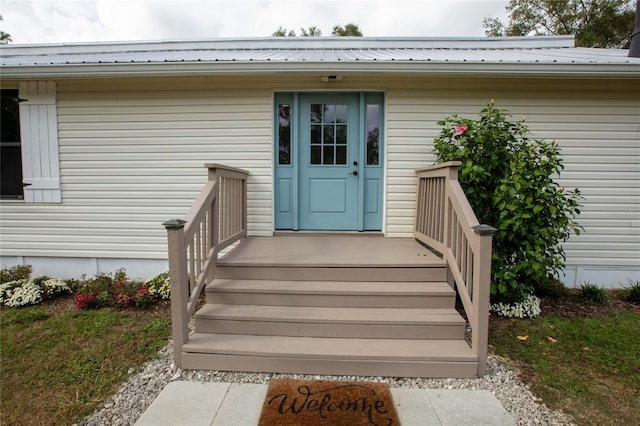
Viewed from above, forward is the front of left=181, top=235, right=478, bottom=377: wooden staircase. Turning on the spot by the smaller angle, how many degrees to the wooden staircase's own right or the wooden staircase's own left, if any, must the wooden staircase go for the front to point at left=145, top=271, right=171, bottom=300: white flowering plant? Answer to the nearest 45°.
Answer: approximately 135° to the wooden staircase's own right

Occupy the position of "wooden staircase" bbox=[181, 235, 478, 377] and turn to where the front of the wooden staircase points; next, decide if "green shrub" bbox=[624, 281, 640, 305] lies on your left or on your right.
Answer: on your left

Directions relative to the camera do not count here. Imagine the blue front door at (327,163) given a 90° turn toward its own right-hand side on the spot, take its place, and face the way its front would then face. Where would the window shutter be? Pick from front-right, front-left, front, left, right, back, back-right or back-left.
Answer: front

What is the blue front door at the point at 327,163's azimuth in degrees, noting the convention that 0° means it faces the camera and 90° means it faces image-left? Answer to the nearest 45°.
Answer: approximately 0°

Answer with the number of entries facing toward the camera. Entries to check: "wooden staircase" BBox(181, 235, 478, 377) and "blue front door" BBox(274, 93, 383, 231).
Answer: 2

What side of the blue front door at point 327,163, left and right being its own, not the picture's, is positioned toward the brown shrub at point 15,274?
right

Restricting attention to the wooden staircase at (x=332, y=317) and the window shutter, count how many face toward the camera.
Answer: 2

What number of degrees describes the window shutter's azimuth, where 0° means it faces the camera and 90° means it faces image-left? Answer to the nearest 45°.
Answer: approximately 0°

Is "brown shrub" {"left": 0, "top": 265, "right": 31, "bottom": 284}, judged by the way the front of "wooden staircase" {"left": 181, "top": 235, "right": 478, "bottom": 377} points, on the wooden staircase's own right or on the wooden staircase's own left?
on the wooden staircase's own right
